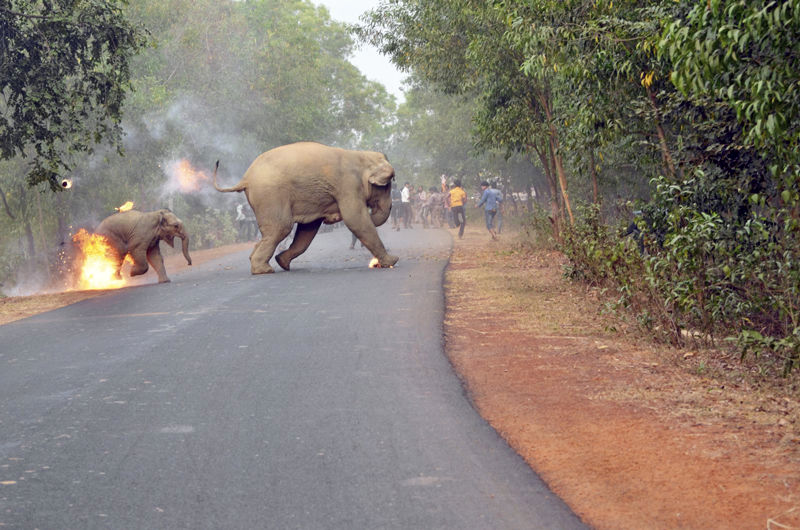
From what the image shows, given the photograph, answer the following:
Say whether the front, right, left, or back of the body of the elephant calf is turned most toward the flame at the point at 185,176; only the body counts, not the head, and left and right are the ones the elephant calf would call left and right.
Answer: left

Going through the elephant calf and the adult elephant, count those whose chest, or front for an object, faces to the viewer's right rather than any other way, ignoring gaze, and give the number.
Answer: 2

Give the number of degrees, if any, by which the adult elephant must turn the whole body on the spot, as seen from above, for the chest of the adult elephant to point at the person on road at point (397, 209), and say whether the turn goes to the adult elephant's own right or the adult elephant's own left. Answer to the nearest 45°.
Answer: approximately 90° to the adult elephant's own left

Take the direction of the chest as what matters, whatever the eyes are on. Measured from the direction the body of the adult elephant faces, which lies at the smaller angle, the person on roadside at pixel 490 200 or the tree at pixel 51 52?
the person on roadside

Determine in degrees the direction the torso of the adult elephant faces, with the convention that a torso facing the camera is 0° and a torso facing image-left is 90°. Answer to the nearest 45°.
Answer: approximately 270°

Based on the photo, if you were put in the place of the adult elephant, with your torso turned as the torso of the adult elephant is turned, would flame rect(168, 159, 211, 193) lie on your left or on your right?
on your left

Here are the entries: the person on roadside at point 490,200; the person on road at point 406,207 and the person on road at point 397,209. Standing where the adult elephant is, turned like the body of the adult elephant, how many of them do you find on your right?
0

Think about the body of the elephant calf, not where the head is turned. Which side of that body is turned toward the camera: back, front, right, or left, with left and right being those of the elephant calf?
right

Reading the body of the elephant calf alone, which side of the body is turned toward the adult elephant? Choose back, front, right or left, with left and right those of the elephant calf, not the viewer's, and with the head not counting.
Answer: front

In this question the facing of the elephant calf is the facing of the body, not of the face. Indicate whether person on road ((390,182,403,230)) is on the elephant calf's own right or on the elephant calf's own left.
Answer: on the elephant calf's own left

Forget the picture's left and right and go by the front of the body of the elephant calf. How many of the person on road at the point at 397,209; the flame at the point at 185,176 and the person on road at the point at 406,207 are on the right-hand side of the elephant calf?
0

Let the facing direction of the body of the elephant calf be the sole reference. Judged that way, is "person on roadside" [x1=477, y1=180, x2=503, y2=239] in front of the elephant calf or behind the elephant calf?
in front

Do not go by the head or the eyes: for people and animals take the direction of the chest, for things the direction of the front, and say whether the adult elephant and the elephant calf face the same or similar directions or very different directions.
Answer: same or similar directions

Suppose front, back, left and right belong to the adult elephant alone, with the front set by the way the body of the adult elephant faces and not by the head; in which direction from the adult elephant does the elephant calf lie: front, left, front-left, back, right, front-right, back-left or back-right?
back

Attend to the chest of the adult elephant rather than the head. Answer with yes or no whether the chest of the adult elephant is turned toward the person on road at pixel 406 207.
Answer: no
